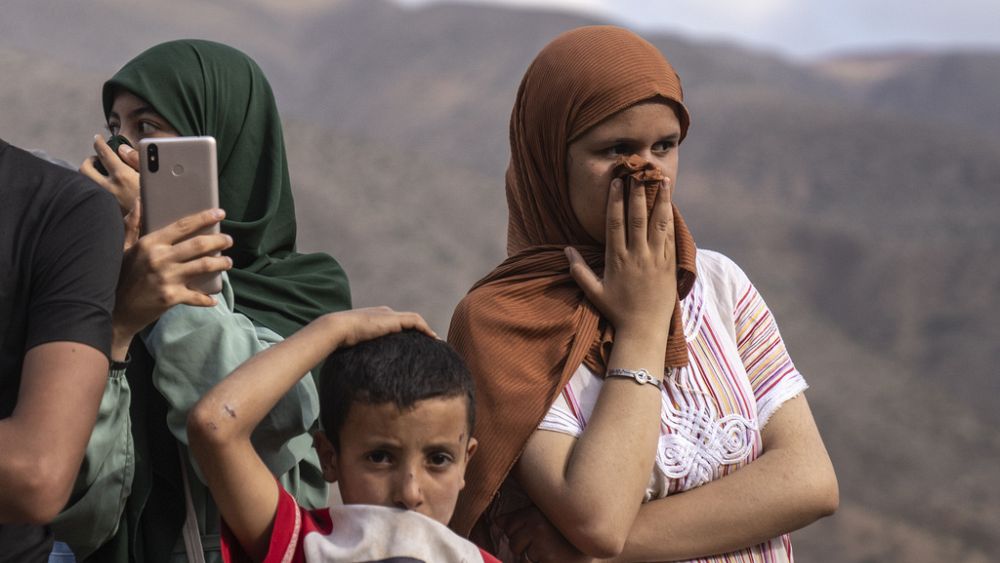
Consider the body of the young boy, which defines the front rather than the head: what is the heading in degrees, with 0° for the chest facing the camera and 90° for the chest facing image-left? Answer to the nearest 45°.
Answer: approximately 0°

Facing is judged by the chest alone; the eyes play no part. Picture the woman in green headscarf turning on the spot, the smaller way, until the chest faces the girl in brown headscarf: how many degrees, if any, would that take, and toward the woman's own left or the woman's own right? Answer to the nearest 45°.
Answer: approximately 135° to the woman's own left

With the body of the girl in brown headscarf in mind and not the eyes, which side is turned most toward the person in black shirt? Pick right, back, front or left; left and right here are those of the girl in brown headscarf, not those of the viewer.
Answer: right

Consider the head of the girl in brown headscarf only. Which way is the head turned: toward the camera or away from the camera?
toward the camera

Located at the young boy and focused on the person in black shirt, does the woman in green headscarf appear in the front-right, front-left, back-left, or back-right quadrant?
front-right

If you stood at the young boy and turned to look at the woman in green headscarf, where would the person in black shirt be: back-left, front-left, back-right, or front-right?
front-left

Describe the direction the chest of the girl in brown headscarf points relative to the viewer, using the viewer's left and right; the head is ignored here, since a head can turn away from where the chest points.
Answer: facing the viewer and to the right of the viewer

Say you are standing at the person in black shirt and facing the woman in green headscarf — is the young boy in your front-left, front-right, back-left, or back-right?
front-right

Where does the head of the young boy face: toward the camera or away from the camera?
toward the camera

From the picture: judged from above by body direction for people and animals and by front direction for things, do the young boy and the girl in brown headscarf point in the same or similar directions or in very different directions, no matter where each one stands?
same or similar directions

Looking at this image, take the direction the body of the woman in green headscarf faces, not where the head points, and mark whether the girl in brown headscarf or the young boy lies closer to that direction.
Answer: the young boy

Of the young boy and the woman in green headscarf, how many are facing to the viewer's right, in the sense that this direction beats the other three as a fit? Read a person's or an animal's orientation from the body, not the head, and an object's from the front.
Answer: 0
